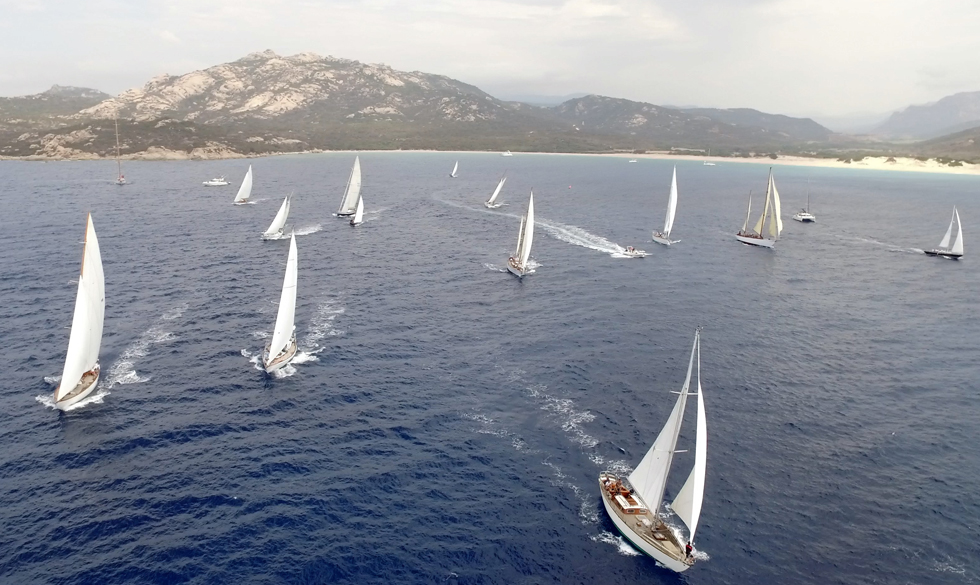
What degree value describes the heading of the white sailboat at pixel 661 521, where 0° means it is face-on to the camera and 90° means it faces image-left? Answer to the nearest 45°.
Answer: approximately 315°
